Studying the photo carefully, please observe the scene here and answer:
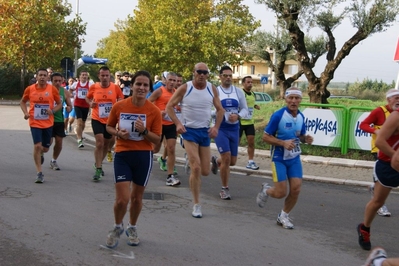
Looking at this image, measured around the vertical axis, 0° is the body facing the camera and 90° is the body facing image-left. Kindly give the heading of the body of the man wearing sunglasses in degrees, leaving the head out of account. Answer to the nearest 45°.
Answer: approximately 0°

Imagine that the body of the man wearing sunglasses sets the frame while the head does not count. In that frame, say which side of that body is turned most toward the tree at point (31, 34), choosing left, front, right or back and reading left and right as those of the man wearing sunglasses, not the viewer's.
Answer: back

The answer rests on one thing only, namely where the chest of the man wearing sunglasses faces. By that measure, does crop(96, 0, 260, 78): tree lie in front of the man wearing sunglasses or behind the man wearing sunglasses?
behind

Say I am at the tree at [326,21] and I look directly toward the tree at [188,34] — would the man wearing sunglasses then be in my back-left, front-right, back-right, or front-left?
back-left

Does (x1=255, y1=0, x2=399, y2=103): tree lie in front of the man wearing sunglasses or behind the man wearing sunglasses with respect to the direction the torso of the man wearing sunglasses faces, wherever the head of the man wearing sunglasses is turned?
behind
